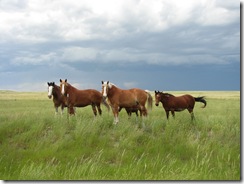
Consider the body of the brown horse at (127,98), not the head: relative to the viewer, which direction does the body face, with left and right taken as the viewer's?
facing to the left of the viewer

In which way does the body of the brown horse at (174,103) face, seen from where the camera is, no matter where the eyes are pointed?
to the viewer's left

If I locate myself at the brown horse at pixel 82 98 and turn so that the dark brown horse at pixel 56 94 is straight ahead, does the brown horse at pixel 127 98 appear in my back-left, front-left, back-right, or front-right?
back-left

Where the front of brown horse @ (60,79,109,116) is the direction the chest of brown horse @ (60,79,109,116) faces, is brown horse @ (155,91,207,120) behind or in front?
behind

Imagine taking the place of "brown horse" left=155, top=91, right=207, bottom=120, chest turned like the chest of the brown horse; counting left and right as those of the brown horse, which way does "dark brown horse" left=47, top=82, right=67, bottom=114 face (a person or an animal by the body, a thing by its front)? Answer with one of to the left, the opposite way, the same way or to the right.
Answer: to the left

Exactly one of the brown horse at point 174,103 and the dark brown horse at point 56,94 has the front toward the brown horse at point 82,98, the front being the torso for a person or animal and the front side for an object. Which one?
the brown horse at point 174,103

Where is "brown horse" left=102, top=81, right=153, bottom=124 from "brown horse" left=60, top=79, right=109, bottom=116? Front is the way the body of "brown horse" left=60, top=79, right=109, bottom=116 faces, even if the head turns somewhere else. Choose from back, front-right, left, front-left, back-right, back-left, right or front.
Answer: back-left

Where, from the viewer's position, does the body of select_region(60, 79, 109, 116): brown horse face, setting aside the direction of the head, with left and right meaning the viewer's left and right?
facing to the left of the viewer

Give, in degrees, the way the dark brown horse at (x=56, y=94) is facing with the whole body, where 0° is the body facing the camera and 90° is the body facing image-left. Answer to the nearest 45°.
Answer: approximately 45°

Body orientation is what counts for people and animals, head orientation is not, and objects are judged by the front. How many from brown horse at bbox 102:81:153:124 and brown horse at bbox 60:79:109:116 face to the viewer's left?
2

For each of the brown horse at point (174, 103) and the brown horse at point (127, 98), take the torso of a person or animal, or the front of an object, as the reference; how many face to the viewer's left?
2
